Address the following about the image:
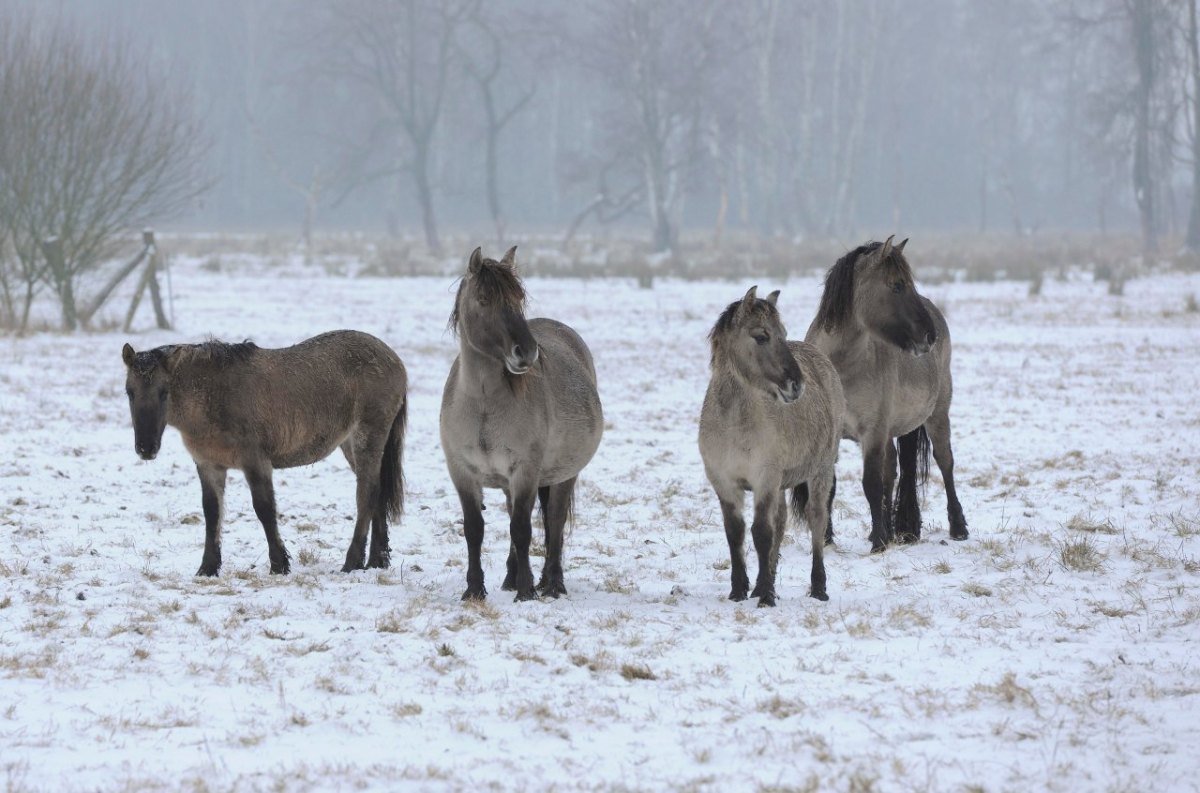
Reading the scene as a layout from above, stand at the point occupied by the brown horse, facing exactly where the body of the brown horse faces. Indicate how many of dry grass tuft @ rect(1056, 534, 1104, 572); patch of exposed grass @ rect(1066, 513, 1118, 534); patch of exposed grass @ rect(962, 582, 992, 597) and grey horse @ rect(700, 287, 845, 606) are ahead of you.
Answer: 0

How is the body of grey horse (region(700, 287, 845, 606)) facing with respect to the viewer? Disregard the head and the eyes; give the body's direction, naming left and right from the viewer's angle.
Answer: facing the viewer and to the left of the viewer

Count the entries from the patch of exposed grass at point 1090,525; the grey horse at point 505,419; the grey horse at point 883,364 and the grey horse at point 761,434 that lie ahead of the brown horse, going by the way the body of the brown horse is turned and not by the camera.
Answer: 0

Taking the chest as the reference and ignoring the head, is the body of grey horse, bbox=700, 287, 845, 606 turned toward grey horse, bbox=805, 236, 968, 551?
no

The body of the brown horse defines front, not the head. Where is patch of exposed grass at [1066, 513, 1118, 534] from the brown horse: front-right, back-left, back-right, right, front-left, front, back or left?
back

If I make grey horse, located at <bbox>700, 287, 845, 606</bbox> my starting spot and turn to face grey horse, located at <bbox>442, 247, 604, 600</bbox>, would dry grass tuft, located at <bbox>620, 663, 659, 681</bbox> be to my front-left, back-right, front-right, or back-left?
front-left

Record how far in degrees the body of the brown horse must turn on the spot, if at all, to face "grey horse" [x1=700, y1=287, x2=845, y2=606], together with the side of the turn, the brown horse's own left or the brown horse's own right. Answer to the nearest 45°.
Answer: approximately 135° to the brown horse's own left

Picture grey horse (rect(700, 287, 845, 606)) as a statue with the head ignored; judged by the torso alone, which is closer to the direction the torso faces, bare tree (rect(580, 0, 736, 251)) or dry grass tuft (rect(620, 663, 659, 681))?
the dry grass tuft

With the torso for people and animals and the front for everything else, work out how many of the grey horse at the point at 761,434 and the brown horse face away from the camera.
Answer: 0

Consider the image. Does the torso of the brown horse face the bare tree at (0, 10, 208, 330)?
no

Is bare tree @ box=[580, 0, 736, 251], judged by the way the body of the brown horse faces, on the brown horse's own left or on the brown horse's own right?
on the brown horse's own right

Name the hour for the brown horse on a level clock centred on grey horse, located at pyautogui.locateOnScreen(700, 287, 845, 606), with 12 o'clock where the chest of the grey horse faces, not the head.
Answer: The brown horse is roughly at 2 o'clock from the grey horse.

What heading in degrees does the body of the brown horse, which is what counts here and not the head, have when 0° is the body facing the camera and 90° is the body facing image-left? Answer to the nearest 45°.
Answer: approximately 90°

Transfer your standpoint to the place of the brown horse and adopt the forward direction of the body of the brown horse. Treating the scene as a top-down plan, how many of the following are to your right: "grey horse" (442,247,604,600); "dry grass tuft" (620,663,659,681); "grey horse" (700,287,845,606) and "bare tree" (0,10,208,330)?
1
